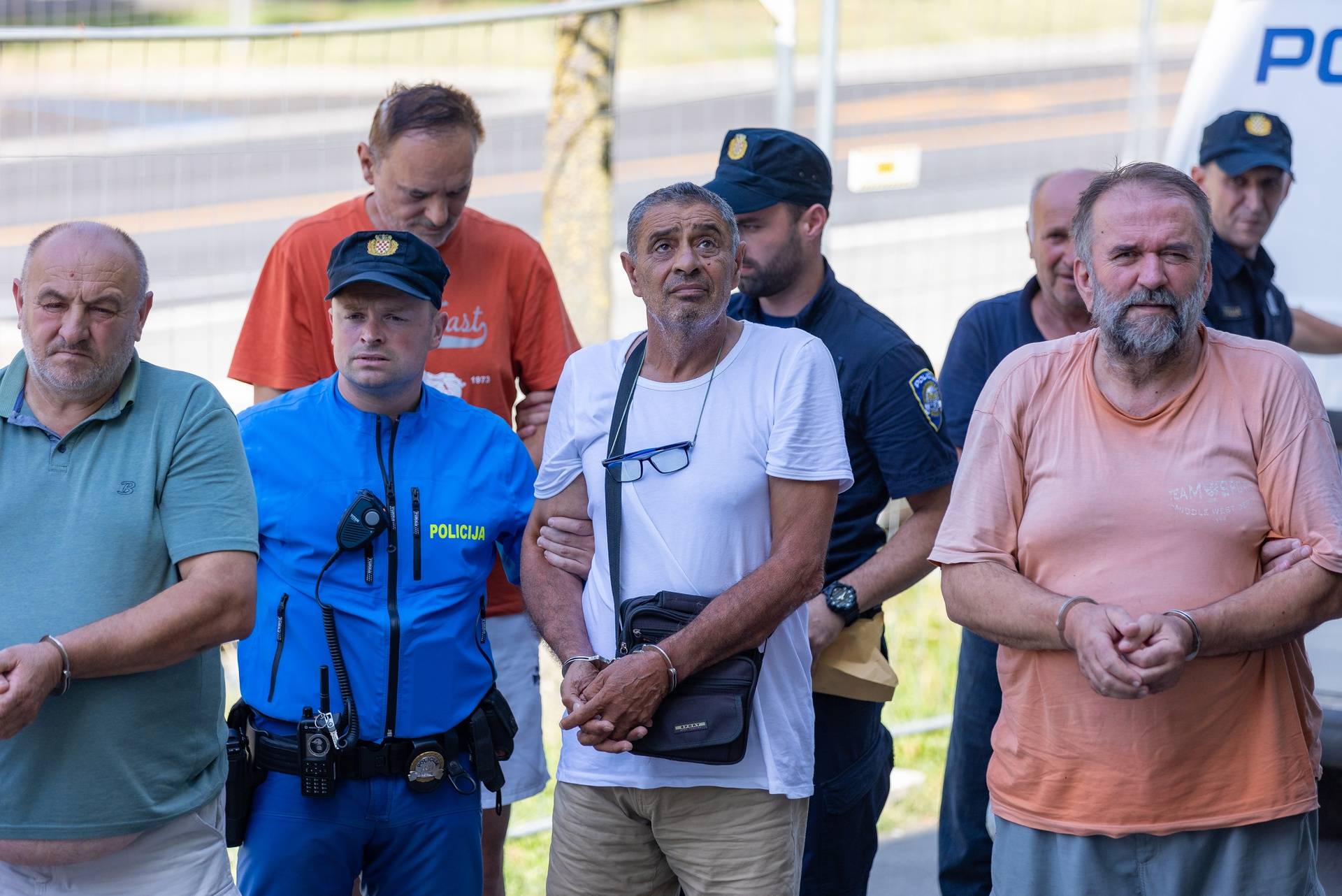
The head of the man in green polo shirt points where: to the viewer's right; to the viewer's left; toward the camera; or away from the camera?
toward the camera

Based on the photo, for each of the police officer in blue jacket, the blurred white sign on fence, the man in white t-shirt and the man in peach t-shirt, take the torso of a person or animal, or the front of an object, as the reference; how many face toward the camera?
4

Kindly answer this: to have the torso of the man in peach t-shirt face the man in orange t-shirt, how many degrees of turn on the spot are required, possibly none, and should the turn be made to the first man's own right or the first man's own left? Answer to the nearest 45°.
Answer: approximately 90° to the first man's own right

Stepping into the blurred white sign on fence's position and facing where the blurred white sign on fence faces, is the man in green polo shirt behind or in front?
in front

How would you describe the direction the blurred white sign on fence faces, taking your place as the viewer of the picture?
facing the viewer

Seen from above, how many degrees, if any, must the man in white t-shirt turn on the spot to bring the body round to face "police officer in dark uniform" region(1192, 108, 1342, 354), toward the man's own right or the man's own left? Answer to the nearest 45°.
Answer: approximately 135° to the man's own left

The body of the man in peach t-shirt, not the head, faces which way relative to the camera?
toward the camera

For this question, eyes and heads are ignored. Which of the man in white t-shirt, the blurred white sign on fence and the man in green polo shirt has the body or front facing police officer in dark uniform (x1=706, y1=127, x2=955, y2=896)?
the blurred white sign on fence

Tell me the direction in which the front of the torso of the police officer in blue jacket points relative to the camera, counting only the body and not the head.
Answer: toward the camera

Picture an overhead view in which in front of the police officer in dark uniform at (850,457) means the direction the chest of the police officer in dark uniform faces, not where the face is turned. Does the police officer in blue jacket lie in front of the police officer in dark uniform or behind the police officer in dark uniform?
in front

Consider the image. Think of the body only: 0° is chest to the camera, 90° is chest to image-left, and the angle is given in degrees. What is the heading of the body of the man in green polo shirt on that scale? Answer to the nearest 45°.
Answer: approximately 45°

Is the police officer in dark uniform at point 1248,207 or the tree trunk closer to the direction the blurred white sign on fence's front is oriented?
the police officer in dark uniform

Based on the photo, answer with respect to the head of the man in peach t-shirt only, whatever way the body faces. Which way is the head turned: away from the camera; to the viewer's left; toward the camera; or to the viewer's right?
toward the camera

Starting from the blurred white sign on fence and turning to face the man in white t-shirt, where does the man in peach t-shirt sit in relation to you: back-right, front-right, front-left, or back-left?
front-left

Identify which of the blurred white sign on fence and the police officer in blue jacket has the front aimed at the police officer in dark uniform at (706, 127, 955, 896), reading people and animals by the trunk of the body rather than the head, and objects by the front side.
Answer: the blurred white sign on fence
